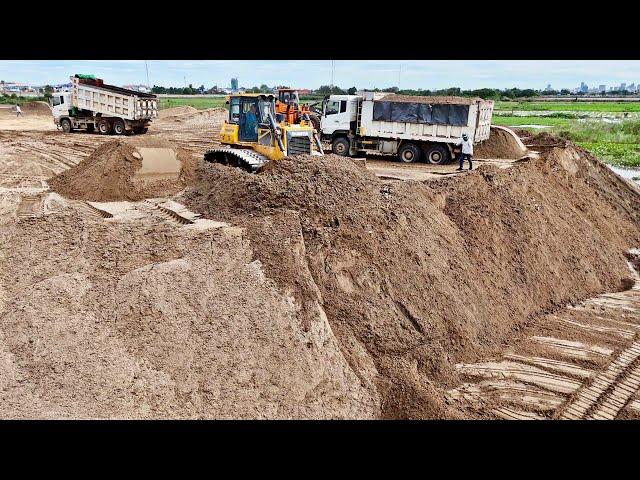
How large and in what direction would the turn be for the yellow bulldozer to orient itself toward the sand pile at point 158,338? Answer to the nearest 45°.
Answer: approximately 45° to its right

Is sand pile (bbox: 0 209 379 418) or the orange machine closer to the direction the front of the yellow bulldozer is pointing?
the sand pile

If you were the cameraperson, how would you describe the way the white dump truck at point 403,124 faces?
facing to the left of the viewer

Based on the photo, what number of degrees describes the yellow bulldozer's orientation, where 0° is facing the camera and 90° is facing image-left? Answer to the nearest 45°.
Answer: approximately 315°

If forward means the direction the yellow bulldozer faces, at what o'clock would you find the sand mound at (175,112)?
The sand mound is roughly at 7 o'clock from the yellow bulldozer.

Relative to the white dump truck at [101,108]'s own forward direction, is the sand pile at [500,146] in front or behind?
behind

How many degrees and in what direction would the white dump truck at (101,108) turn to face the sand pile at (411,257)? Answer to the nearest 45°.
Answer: approximately 135° to its left

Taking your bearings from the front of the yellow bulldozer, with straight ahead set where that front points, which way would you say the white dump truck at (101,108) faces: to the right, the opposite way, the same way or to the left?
the opposite way

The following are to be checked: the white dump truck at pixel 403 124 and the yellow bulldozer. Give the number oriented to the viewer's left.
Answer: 1

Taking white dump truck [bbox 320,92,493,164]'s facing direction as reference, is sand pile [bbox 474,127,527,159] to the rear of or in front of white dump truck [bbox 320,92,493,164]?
to the rear

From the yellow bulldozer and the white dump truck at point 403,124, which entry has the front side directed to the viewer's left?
the white dump truck

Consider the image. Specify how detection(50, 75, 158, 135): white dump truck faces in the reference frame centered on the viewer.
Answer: facing away from the viewer and to the left of the viewer

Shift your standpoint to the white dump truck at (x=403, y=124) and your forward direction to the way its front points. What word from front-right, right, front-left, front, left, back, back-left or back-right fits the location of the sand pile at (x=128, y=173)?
front-left

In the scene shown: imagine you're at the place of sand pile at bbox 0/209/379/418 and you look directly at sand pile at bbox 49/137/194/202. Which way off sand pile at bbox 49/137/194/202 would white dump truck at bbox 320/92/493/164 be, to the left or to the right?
right
